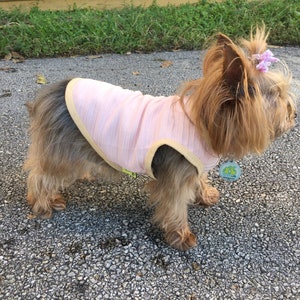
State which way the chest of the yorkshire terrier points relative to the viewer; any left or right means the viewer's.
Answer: facing to the right of the viewer
